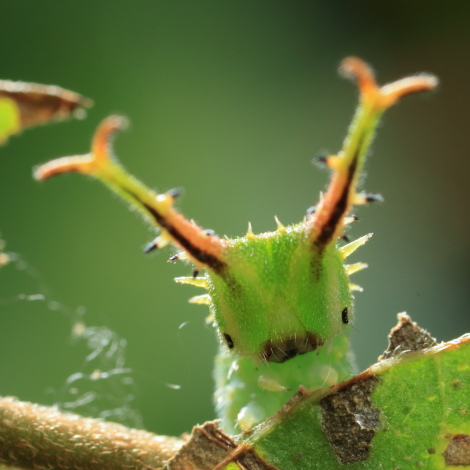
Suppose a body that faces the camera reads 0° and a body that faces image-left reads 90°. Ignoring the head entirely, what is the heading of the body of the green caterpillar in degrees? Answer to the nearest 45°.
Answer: approximately 0°

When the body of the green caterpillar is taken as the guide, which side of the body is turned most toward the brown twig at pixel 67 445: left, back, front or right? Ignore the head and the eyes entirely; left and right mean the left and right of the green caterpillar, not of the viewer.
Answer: right
